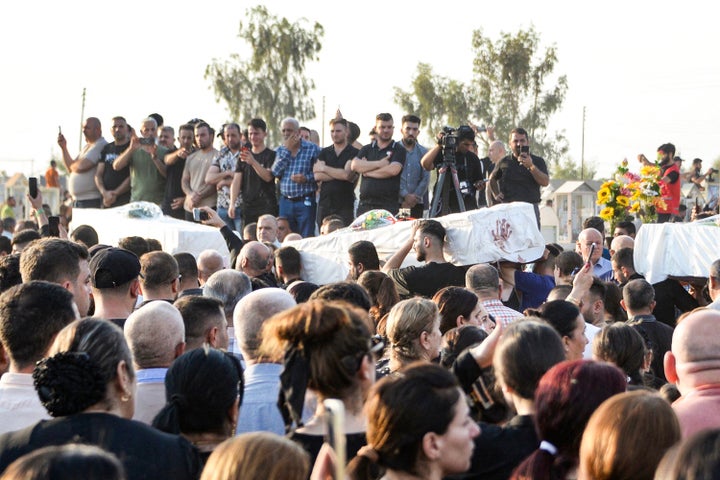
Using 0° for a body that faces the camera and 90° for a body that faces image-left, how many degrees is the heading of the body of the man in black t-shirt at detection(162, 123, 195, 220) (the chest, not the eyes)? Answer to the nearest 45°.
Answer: approximately 315°

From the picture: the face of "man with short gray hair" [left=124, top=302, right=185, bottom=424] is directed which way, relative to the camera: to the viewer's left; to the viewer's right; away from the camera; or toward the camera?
away from the camera

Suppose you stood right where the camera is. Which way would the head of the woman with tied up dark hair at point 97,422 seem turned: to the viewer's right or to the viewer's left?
to the viewer's right

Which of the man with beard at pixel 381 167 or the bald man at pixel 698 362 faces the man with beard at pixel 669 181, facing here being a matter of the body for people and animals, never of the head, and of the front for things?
the bald man

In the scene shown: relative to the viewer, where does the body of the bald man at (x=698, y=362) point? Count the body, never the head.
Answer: away from the camera

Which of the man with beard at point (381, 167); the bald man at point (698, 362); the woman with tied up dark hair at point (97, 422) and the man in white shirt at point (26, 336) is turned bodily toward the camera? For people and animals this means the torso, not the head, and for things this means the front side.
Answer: the man with beard

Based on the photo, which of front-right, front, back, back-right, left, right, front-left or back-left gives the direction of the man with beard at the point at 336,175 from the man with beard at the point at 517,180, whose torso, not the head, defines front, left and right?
right

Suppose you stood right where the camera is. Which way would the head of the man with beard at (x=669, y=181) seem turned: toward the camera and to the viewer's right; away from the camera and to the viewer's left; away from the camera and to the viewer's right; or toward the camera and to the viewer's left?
toward the camera and to the viewer's left

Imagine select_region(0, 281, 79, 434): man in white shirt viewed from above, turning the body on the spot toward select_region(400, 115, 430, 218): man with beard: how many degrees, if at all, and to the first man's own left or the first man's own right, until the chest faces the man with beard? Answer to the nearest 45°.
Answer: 0° — they already face them

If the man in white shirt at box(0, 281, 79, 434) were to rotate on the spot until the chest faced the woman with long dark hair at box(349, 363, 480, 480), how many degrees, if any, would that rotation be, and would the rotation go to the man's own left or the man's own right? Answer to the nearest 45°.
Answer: approximately 90° to the man's own right
